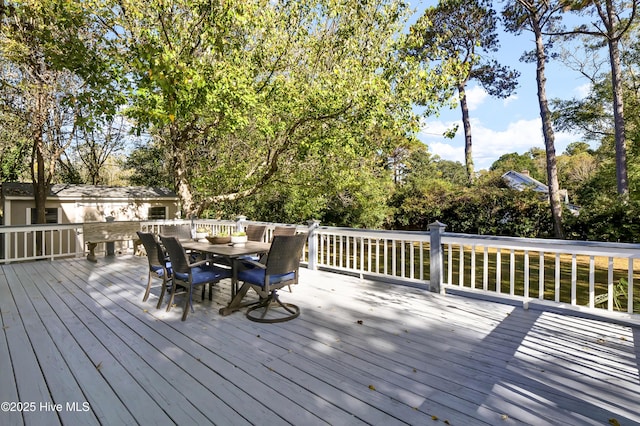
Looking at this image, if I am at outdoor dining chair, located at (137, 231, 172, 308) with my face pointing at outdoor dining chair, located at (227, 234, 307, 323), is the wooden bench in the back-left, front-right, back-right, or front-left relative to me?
back-left

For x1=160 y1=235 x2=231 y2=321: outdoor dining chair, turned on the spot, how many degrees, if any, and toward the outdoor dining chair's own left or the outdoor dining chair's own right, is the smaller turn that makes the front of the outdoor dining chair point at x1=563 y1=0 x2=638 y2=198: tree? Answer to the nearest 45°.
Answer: approximately 45° to the outdoor dining chair's own right

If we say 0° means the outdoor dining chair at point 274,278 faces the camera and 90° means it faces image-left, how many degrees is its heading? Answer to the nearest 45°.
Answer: approximately 135°

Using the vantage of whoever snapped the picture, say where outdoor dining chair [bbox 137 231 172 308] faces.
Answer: facing away from the viewer and to the right of the viewer

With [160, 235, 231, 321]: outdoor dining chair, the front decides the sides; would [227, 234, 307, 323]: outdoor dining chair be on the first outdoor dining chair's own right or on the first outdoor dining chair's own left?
on the first outdoor dining chair's own right

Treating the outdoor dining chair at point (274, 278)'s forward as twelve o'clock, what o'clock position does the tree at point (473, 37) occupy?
The tree is roughly at 3 o'clock from the outdoor dining chair.

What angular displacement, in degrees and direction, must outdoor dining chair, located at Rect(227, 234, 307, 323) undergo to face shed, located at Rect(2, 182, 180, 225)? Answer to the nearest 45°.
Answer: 0° — it already faces it

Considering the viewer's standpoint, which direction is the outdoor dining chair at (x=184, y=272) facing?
facing away from the viewer and to the right of the viewer

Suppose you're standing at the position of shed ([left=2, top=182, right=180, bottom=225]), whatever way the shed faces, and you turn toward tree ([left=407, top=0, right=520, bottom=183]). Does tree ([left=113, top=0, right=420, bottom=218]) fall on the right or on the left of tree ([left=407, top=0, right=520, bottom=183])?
right

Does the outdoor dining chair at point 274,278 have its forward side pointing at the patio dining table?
yes

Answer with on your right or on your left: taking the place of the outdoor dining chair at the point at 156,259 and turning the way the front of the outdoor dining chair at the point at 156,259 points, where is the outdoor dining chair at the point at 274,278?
on your right
